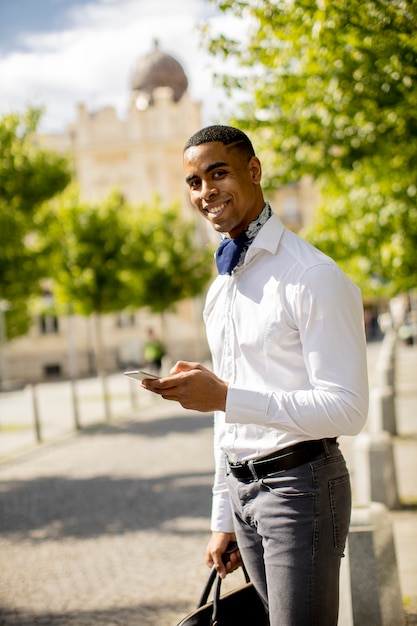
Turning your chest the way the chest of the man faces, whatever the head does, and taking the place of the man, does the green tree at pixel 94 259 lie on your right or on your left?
on your right

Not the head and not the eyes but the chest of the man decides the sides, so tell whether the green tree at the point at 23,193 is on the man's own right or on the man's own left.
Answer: on the man's own right

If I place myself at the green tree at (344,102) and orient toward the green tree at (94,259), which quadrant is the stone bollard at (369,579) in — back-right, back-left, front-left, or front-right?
back-left

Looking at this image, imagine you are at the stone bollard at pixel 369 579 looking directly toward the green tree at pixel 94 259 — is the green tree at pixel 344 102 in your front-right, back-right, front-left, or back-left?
front-right

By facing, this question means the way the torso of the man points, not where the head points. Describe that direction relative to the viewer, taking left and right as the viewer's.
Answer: facing the viewer and to the left of the viewer

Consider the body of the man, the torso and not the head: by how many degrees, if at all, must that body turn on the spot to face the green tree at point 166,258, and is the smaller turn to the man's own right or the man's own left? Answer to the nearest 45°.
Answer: approximately 135° to the man's own right
